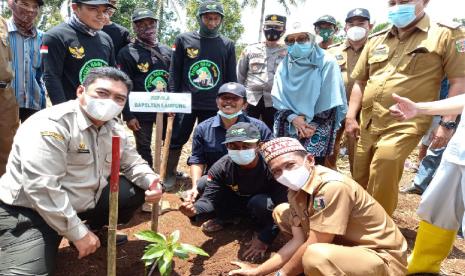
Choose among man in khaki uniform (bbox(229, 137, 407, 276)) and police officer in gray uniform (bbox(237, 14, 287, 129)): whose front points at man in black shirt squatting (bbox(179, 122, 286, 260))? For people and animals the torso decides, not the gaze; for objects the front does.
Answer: the police officer in gray uniform

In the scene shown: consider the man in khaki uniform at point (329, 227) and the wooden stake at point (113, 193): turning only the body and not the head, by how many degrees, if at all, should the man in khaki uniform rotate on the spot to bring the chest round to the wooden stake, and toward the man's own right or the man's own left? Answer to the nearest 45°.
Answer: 0° — they already face it

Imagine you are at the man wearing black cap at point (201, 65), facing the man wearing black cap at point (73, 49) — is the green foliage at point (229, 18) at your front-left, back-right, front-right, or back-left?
back-right

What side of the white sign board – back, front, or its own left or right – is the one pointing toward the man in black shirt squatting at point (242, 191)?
left
